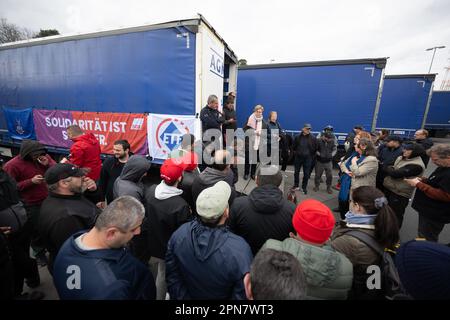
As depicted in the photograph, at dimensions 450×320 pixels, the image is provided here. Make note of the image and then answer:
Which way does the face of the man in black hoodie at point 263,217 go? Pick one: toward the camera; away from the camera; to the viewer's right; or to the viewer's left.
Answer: away from the camera

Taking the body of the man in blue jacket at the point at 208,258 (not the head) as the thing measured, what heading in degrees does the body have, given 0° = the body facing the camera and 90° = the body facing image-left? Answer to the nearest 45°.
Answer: approximately 180°

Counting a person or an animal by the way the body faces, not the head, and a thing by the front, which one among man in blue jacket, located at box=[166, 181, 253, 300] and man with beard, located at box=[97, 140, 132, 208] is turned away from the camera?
the man in blue jacket

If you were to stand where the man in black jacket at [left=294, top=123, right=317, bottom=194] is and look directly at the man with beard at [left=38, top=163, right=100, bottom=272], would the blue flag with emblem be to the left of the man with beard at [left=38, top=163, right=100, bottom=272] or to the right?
right

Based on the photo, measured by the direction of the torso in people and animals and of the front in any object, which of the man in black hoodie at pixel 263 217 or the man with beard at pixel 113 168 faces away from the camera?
the man in black hoodie

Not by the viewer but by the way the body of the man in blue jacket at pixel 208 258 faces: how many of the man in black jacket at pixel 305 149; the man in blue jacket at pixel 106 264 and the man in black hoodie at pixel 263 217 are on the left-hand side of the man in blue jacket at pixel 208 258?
1

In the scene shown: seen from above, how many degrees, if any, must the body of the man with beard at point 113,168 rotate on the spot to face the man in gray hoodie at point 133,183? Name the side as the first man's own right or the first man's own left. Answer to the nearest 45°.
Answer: approximately 45° to the first man's own left

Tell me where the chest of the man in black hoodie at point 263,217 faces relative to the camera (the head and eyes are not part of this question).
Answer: away from the camera

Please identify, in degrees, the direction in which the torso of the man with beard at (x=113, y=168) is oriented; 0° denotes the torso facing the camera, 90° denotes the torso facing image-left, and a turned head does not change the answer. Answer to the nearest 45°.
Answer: approximately 315°
